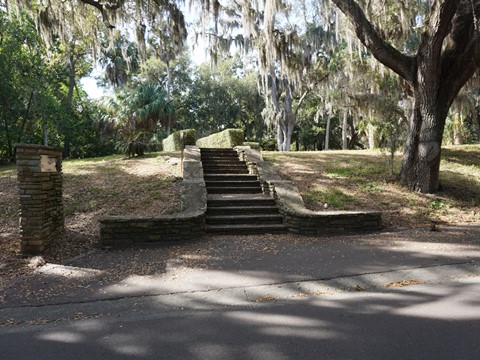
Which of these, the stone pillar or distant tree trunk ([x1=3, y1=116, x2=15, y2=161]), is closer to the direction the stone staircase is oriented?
the stone pillar

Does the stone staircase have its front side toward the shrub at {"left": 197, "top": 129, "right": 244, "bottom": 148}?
no

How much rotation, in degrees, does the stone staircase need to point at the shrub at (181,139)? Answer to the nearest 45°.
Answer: approximately 180°

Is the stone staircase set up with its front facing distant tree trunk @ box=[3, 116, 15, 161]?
no

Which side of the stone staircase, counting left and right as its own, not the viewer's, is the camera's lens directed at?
front

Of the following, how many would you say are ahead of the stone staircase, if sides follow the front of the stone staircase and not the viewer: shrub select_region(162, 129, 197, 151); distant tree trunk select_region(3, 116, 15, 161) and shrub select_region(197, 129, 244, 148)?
0

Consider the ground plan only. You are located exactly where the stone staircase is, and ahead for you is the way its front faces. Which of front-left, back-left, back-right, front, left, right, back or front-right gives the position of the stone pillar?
front-right
